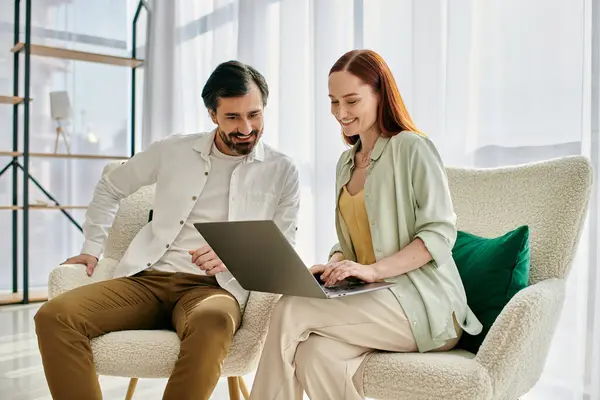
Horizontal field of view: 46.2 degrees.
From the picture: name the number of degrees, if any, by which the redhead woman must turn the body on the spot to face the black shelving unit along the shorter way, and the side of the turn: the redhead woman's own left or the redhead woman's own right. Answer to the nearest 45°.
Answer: approximately 90° to the redhead woman's own right

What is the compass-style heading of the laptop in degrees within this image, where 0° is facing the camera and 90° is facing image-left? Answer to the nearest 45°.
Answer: approximately 225°

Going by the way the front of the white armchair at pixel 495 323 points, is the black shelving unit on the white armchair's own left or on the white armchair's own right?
on the white armchair's own right

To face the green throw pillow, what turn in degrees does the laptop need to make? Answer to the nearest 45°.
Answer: approximately 45° to its right

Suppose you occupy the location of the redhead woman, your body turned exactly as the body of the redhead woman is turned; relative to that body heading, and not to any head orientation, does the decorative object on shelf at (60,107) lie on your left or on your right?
on your right

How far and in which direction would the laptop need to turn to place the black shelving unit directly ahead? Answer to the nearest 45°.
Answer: approximately 90° to its left
